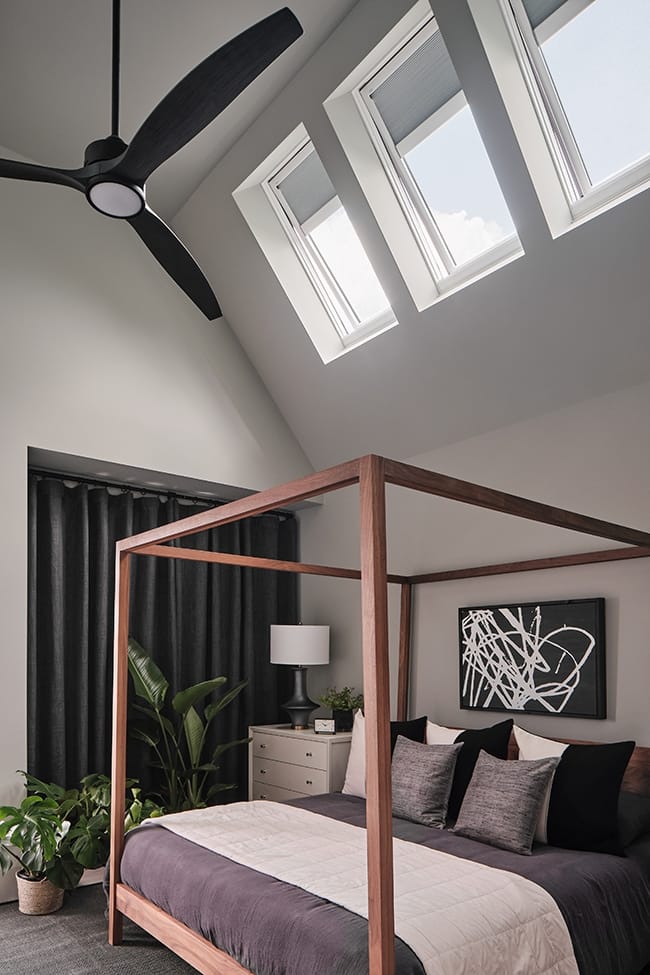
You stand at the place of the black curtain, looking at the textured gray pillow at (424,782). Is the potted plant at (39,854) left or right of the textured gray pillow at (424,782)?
right

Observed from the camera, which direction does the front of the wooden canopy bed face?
facing the viewer and to the left of the viewer

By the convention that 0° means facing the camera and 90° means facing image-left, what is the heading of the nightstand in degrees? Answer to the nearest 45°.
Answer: approximately 45°

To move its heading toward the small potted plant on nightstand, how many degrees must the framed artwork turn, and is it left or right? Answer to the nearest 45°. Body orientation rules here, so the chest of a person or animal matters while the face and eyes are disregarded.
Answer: approximately 90° to its right

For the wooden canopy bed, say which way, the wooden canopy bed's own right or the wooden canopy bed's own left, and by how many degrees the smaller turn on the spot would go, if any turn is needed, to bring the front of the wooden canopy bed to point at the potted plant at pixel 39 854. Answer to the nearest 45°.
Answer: approximately 90° to the wooden canopy bed's own right

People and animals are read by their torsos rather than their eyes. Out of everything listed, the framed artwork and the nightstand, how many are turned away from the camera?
0

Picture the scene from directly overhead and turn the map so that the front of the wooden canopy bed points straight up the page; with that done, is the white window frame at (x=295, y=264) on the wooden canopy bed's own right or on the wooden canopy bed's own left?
on the wooden canopy bed's own right

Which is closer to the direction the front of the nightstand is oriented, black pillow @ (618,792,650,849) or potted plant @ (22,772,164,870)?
the potted plant

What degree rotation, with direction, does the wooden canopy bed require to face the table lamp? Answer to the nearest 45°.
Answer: approximately 135° to its right
